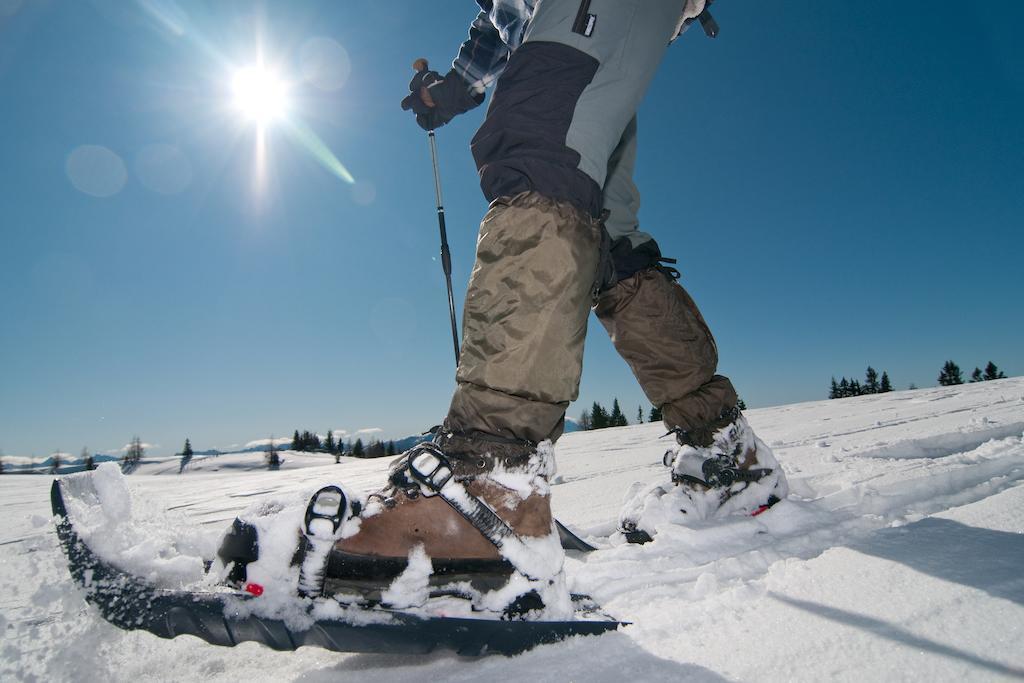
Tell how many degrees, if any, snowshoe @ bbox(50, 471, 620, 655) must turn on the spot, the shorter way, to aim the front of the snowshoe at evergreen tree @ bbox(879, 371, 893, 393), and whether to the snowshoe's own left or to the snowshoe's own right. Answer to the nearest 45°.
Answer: approximately 135° to the snowshoe's own right

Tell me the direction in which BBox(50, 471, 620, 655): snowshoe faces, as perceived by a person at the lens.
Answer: facing to the left of the viewer

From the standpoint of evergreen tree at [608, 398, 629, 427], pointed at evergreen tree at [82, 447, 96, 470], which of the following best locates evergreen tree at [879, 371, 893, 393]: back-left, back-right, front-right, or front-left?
back-left

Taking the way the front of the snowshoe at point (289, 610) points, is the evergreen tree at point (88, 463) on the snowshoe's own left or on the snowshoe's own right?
on the snowshoe's own right

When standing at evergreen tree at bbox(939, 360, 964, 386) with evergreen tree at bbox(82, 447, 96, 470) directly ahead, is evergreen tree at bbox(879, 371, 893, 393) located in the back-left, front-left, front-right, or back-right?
front-right

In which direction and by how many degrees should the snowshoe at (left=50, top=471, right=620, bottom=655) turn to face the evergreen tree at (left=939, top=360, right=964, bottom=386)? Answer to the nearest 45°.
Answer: approximately 135° to its right

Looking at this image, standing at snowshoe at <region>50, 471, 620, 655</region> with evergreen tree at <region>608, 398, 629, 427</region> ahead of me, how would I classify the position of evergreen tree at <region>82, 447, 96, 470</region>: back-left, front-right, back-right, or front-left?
front-left

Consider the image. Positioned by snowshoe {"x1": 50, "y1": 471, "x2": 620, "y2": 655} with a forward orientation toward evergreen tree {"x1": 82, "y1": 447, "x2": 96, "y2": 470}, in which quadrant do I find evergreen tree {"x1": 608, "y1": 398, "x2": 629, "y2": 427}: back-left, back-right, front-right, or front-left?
front-right
